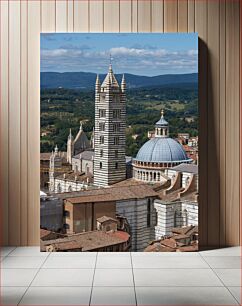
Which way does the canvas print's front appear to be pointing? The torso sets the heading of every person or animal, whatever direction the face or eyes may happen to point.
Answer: toward the camera
